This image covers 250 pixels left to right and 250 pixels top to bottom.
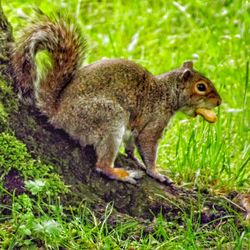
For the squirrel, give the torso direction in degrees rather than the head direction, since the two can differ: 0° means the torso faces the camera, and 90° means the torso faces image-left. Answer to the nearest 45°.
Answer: approximately 270°
